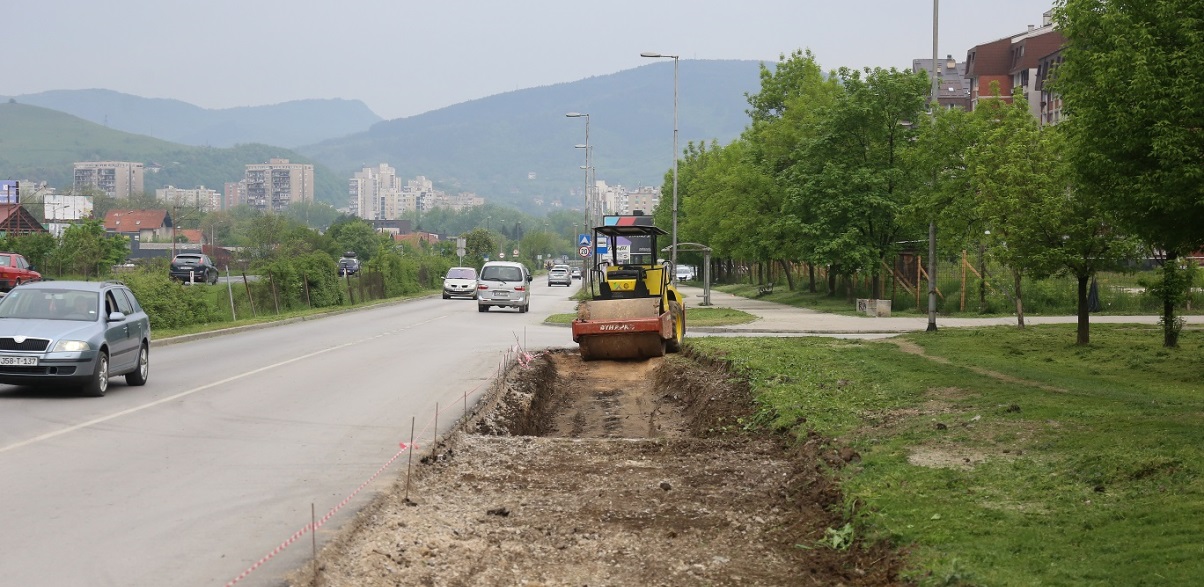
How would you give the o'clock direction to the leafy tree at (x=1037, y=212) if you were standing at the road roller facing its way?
The leafy tree is roughly at 9 o'clock from the road roller.

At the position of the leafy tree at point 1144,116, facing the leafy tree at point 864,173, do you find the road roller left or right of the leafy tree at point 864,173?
left

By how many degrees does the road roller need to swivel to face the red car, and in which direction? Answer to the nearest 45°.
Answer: approximately 135° to its right
